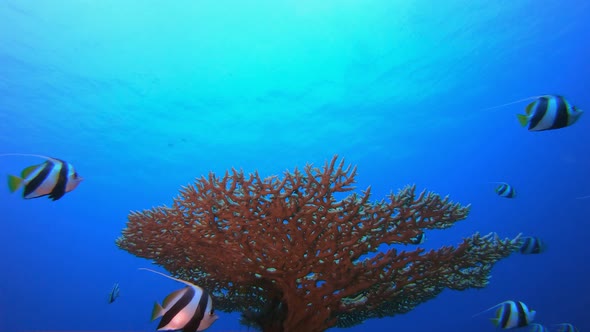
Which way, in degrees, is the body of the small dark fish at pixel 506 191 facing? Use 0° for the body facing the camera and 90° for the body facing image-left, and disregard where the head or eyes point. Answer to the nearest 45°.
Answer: approximately 270°

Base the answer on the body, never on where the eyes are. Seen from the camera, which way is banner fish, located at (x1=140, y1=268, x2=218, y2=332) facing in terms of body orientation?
to the viewer's right

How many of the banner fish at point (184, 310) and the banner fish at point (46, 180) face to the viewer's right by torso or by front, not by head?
2

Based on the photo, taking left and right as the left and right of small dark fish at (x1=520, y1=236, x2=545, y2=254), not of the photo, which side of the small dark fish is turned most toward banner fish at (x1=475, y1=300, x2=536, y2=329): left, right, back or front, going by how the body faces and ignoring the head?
right

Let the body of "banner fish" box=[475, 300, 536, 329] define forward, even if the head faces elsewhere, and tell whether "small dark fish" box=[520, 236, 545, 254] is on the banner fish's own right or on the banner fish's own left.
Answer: on the banner fish's own left

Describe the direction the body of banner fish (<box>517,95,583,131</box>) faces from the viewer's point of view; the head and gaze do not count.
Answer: to the viewer's right

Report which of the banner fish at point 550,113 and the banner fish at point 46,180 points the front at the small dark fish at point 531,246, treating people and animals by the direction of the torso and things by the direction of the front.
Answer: the banner fish at point 46,180

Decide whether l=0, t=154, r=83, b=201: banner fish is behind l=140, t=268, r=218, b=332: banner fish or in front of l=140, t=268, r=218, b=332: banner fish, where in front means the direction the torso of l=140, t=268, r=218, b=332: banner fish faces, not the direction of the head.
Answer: behind

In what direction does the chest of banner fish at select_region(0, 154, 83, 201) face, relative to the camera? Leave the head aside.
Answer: to the viewer's right
